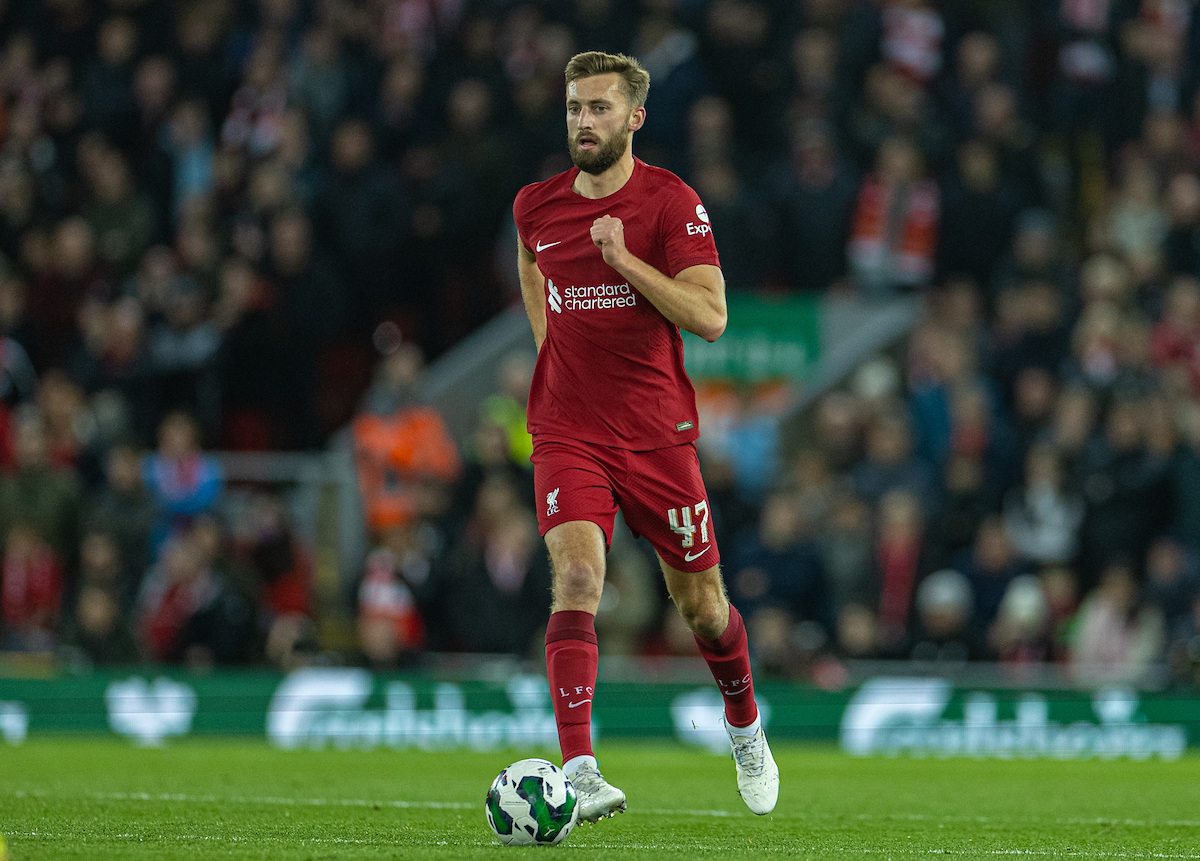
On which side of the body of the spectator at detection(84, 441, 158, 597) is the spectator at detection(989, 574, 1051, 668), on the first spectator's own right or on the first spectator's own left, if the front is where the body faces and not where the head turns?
on the first spectator's own left

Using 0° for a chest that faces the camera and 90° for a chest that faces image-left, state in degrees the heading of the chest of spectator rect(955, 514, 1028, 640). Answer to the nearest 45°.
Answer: approximately 0°

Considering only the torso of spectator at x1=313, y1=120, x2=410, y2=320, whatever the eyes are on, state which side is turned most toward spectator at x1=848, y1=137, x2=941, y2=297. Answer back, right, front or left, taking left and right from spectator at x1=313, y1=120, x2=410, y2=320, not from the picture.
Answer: left

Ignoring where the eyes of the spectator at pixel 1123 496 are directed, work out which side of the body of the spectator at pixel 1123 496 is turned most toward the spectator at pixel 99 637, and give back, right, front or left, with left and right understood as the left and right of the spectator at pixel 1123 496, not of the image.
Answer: right
